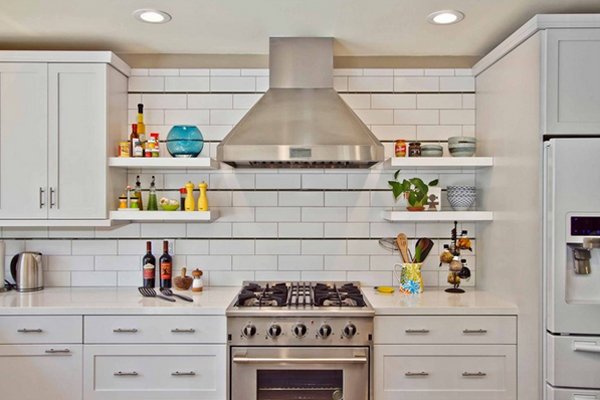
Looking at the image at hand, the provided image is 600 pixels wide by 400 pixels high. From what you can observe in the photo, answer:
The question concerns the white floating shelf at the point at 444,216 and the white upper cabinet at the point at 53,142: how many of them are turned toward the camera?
2

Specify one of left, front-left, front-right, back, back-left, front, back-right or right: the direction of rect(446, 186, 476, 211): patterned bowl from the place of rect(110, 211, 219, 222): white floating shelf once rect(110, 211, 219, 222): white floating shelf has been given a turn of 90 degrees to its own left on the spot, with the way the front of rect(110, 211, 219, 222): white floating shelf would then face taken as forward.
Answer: front

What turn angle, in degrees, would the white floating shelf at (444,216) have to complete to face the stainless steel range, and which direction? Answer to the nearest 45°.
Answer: approximately 45° to its right
